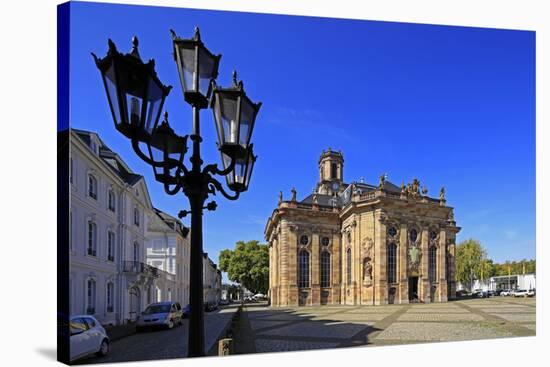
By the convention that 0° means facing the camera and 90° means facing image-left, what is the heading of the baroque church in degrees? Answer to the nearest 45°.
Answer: approximately 315°

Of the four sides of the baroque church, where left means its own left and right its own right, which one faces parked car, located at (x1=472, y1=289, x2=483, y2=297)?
left

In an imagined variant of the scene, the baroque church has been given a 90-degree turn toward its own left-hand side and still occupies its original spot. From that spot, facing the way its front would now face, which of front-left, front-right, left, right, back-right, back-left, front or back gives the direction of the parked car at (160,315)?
back-right

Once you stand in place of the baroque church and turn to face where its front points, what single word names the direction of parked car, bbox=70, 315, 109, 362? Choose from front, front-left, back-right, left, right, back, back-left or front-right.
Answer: front-right
